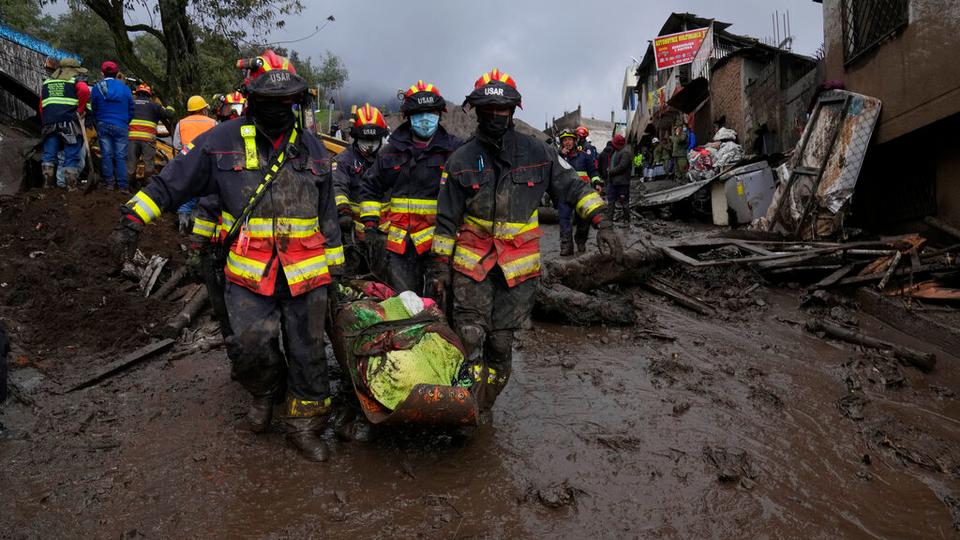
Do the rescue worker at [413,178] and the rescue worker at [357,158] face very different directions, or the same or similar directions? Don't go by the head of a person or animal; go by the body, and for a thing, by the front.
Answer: same or similar directions

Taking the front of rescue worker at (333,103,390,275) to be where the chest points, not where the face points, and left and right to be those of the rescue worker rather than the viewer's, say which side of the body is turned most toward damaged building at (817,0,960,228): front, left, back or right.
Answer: left

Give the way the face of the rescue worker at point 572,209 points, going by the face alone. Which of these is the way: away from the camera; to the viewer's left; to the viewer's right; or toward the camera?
toward the camera

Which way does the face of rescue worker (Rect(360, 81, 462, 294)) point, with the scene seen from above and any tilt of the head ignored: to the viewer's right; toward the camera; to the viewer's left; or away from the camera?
toward the camera

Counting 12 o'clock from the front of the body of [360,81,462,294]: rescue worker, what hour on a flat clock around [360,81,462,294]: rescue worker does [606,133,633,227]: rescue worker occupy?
[606,133,633,227]: rescue worker is roughly at 7 o'clock from [360,81,462,294]: rescue worker.

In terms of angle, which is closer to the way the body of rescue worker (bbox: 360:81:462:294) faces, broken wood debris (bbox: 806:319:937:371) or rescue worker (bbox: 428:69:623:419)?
the rescue worker

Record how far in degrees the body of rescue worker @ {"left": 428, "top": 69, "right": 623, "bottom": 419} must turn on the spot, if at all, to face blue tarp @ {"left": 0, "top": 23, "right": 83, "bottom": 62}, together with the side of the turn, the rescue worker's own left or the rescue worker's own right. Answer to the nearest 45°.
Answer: approximately 135° to the rescue worker's own right

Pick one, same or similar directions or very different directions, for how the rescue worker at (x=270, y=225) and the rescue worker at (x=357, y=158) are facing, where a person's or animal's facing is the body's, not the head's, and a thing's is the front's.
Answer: same or similar directions

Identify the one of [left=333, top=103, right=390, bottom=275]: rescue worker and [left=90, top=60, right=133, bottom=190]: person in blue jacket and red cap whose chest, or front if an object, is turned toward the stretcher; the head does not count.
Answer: [left=333, top=103, right=390, bottom=275]: rescue worker

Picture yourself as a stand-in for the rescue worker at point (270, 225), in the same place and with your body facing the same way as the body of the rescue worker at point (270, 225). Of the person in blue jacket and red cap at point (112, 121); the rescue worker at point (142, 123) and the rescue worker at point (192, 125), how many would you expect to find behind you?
3

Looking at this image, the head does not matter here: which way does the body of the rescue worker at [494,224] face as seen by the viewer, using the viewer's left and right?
facing the viewer
